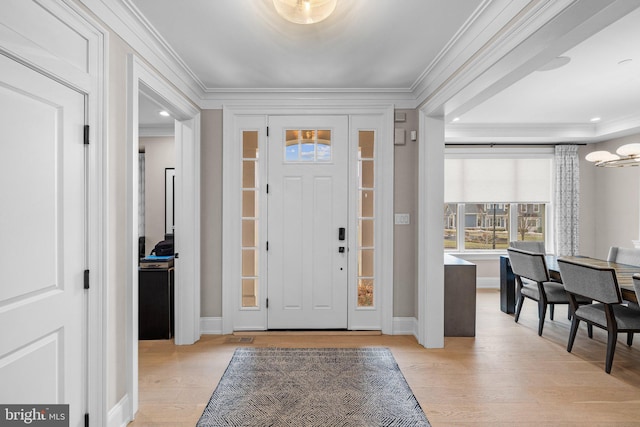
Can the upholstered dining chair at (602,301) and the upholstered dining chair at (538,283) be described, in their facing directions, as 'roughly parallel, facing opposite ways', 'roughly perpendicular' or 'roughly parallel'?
roughly parallel

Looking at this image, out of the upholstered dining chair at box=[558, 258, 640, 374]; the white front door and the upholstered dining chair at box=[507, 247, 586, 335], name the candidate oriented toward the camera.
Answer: the white front door

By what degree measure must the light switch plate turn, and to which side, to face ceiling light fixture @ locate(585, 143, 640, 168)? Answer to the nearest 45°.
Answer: approximately 90° to its left

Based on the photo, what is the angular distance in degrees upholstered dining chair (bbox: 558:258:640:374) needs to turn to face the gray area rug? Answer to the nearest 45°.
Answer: approximately 180°

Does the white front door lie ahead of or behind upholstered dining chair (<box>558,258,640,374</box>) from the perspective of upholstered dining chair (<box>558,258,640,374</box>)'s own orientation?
behind

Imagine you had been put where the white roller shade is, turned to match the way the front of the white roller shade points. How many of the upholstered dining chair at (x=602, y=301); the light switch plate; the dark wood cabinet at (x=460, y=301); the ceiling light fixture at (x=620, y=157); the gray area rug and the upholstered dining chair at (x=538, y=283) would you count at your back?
0

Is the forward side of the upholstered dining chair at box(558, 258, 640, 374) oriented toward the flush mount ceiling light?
no

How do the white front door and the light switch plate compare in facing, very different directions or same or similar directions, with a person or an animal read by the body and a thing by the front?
same or similar directions

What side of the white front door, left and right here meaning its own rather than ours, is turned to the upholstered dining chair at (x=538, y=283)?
left

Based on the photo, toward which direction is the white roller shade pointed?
toward the camera

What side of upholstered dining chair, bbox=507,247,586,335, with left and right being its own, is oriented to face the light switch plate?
back

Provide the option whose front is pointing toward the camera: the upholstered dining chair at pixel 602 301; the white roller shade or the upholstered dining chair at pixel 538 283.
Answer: the white roller shade

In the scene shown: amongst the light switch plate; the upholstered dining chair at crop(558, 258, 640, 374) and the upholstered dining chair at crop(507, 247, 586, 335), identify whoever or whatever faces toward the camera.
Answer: the light switch plate

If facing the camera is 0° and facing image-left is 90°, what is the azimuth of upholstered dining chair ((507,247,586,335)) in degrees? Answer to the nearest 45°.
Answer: approximately 225°

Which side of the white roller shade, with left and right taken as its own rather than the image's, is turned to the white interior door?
front

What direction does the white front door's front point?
toward the camera

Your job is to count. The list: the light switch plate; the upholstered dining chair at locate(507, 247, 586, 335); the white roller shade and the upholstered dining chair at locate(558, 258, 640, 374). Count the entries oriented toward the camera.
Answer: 2

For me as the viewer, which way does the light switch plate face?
facing the viewer

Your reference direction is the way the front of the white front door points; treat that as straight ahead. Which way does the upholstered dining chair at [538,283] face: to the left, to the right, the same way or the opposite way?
to the left

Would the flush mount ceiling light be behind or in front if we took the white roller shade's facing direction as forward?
in front

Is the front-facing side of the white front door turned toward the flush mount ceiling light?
yes

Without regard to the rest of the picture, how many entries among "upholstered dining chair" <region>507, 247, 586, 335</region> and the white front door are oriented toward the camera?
1

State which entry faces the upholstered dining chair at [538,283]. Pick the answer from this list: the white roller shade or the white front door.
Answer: the white roller shade
